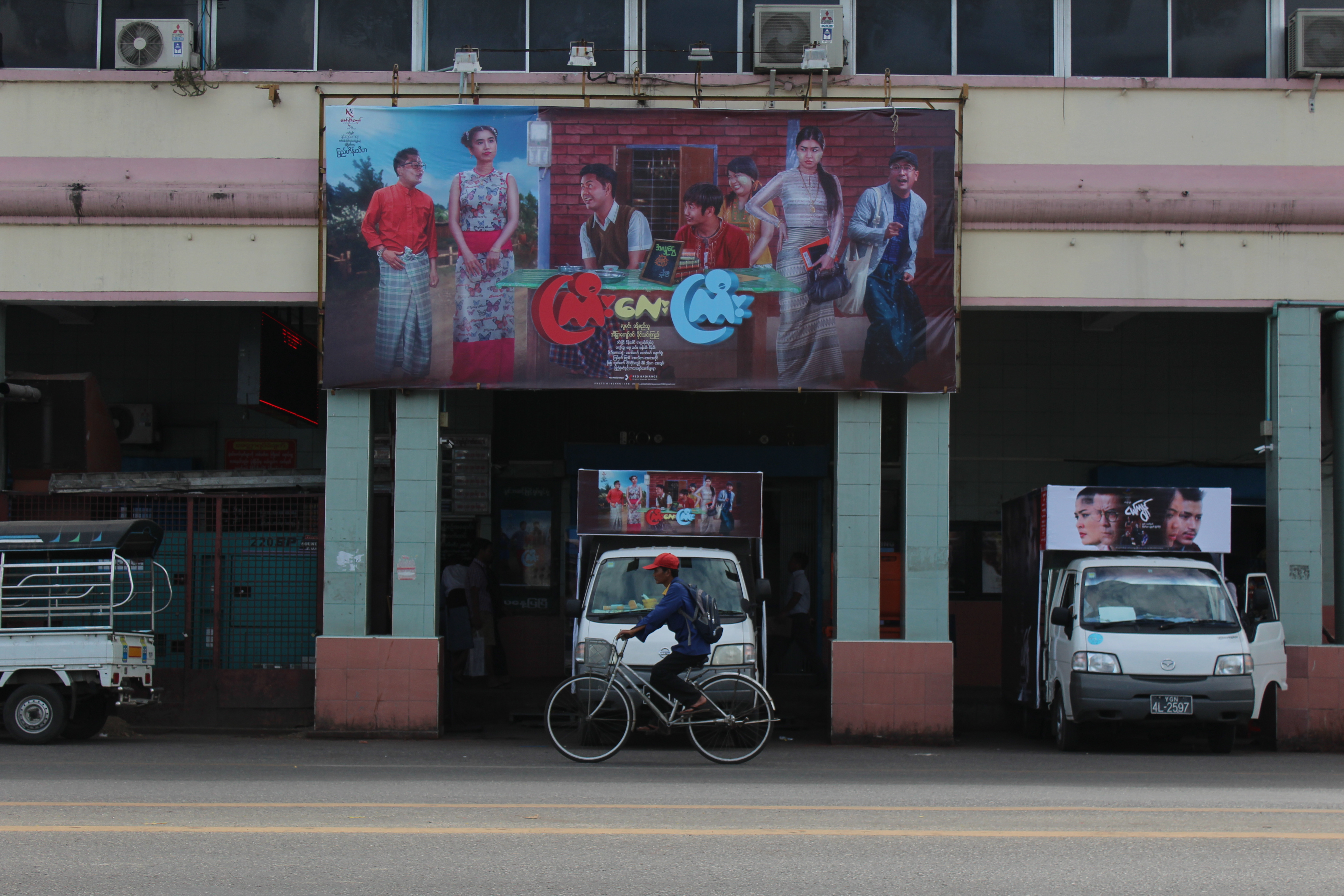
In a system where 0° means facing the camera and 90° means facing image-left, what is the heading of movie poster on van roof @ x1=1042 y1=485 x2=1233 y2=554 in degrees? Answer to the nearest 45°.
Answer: approximately 0°

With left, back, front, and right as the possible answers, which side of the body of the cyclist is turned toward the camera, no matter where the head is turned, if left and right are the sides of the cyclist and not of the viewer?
left

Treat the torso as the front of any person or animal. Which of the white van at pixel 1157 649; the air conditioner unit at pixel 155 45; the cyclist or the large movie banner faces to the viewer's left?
the cyclist

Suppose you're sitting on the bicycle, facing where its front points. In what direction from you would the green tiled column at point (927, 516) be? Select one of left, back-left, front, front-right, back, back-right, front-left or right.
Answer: back-right

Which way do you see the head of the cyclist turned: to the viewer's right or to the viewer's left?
to the viewer's left

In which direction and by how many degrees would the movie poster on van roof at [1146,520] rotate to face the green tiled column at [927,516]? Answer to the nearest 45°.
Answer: approximately 90° to its right

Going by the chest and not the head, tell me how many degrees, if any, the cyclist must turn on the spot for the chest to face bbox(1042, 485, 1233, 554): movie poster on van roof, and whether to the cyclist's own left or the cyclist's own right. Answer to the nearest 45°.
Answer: approximately 135° to the cyclist's own right

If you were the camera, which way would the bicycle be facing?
facing to the left of the viewer

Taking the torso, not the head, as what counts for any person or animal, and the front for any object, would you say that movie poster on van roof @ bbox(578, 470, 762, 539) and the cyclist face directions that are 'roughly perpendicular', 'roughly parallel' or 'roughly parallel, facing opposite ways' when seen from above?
roughly perpendicular

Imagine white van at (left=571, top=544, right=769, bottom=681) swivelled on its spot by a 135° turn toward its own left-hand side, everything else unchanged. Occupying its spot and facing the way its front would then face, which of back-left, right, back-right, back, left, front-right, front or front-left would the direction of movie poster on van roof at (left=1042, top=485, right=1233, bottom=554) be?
front-right

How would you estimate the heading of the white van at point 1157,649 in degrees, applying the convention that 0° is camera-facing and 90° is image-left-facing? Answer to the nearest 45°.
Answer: approximately 0°

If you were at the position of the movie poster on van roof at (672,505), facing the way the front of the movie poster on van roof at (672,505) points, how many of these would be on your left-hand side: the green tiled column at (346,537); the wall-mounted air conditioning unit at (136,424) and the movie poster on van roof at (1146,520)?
1

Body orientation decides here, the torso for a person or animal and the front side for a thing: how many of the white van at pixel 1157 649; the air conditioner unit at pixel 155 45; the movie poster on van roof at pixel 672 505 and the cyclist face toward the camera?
3

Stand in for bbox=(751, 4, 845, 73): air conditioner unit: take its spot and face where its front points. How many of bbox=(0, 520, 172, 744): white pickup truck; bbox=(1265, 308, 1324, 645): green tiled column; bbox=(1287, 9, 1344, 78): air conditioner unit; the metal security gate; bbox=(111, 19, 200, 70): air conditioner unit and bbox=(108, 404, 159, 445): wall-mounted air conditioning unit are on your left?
2
